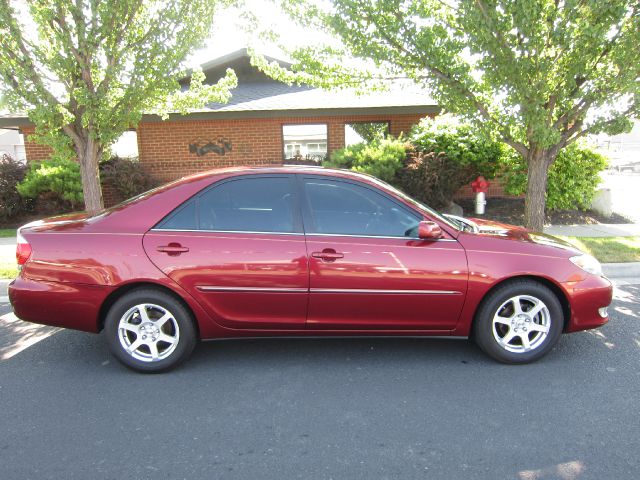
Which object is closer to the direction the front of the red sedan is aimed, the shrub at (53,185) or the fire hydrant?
the fire hydrant

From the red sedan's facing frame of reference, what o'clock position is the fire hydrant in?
The fire hydrant is roughly at 10 o'clock from the red sedan.

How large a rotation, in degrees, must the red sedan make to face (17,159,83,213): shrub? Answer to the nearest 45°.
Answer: approximately 135° to its left

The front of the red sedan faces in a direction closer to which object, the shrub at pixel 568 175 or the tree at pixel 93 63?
the shrub

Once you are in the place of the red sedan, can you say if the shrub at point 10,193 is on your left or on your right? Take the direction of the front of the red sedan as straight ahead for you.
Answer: on your left

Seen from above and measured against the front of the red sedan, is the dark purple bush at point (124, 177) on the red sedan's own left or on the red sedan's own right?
on the red sedan's own left

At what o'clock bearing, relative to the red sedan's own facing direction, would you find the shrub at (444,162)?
The shrub is roughly at 10 o'clock from the red sedan.

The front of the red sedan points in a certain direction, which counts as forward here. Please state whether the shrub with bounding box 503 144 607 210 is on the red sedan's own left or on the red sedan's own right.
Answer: on the red sedan's own left

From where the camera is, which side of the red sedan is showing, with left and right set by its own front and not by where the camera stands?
right

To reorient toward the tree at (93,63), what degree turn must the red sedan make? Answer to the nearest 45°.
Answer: approximately 135° to its left

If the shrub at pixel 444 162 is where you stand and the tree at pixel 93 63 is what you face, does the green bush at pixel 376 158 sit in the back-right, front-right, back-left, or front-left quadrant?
front-right

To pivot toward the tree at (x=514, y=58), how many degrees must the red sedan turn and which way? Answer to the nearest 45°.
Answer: approximately 45° to its left

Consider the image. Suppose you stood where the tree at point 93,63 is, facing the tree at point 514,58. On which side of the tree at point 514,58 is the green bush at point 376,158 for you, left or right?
left
